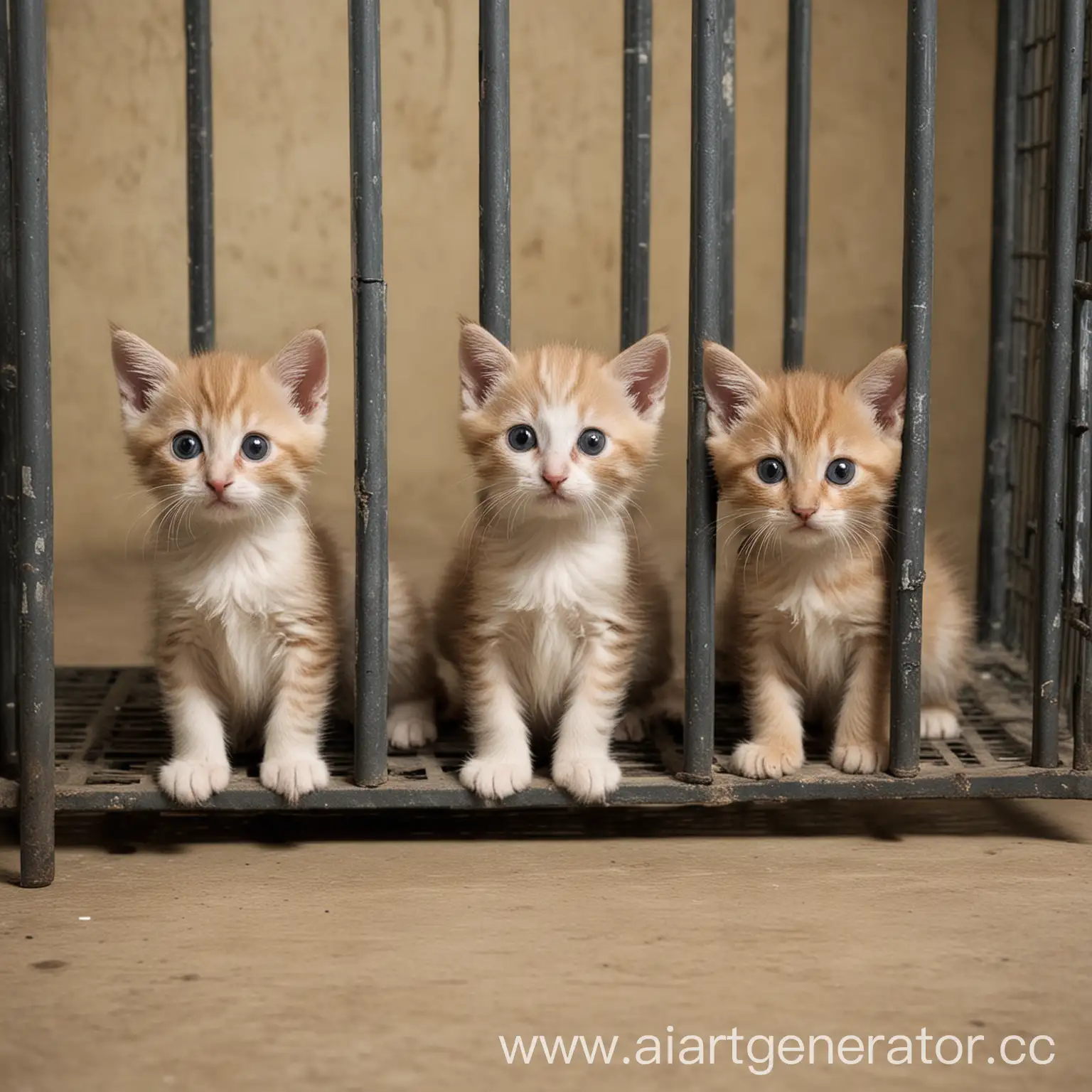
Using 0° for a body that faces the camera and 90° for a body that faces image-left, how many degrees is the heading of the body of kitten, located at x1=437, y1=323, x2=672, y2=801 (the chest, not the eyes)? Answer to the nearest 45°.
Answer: approximately 0°

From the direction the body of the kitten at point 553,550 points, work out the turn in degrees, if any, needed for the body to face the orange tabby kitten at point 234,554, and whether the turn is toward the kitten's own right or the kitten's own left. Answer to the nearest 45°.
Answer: approximately 90° to the kitten's own right
